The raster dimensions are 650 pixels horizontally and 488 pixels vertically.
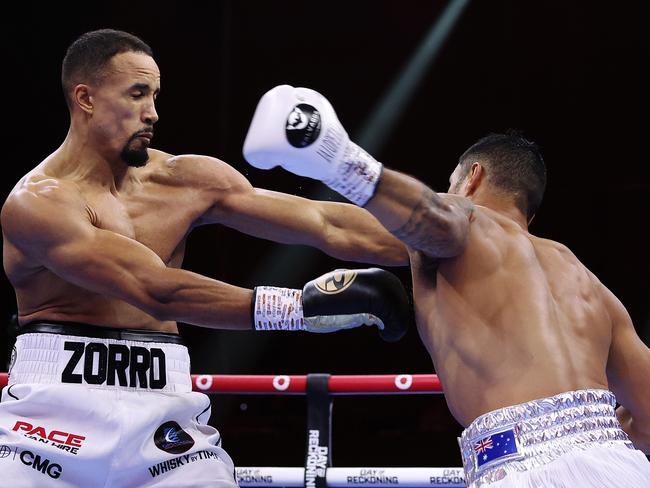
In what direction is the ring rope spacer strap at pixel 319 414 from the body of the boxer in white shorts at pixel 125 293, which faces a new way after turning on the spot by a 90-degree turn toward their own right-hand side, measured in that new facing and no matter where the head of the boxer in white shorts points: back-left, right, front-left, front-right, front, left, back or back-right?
back

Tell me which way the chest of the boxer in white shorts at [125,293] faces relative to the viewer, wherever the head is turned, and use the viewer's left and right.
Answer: facing the viewer and to the right of the viewer

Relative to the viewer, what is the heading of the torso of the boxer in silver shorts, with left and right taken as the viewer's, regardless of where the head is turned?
facing away from the viewer and to the left of the viewer

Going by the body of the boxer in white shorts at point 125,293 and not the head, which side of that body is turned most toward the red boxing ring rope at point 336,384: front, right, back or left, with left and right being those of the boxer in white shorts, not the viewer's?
left

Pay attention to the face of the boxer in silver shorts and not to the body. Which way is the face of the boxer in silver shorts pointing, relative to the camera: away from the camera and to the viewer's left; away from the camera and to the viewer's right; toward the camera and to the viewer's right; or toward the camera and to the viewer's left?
away from the camera and to the viewer's left

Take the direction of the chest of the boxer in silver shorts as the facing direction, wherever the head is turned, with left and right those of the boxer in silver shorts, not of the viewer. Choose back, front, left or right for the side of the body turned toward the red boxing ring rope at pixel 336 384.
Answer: front

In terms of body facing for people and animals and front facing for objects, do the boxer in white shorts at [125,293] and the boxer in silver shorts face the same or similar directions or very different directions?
very different directions
